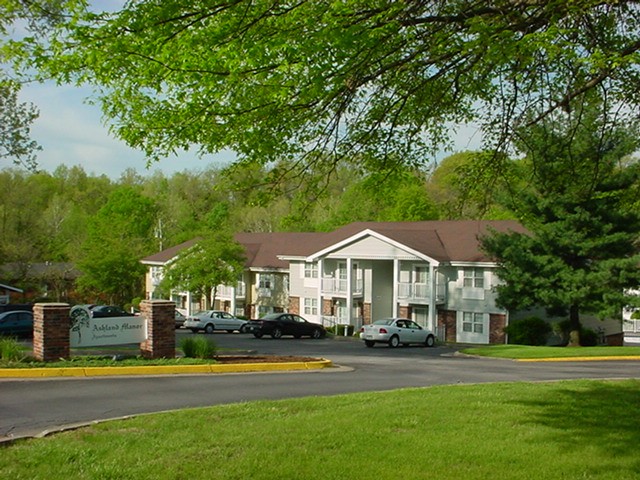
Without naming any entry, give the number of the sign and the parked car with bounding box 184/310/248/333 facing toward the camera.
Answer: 1

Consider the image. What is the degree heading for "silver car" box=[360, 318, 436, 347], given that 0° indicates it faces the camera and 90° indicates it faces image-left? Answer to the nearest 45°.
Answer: approximately 225°

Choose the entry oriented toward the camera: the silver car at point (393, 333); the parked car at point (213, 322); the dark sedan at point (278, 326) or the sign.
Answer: the sign

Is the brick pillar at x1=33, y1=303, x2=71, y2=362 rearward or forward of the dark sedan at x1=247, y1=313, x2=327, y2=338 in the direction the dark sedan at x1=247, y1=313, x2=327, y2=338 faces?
rearward

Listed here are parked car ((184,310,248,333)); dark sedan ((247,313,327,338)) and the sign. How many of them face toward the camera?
1

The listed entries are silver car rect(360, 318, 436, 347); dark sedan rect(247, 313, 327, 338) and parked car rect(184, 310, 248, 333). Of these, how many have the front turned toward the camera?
0

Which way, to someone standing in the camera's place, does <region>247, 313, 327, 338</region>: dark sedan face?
facing away from the viewer and to the right of the viewer

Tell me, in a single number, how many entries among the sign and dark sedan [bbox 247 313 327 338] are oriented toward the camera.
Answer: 1

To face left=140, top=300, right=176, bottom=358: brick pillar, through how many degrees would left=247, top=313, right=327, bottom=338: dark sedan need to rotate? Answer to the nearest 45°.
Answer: approximately 135° to its right

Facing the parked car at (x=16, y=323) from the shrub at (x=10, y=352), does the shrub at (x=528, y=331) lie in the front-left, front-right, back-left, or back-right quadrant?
front-right

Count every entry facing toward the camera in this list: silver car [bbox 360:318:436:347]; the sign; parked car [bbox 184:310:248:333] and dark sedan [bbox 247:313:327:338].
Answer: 1

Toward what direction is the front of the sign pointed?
toward the camera
